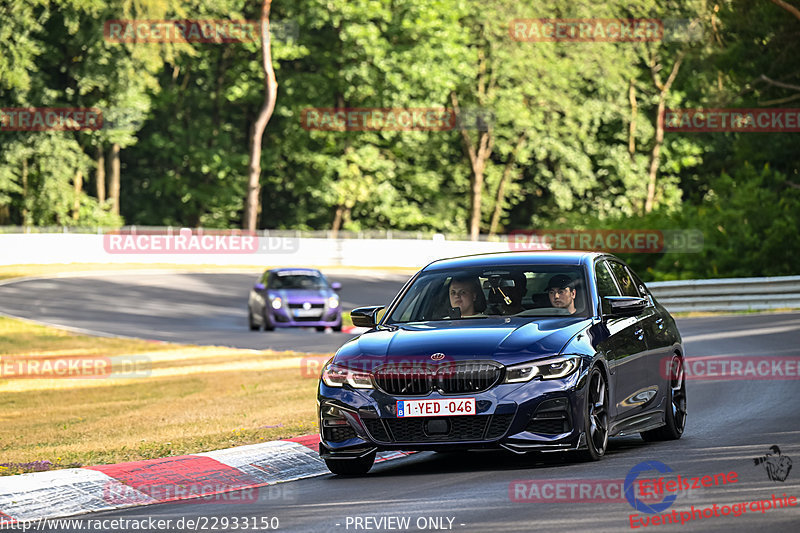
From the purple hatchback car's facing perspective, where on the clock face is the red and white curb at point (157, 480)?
The red and white curb is roughly at 12 o'clock from the purple hatchback car.

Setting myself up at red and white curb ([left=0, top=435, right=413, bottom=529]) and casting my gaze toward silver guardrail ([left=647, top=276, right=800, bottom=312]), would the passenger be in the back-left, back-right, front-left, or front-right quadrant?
front-right

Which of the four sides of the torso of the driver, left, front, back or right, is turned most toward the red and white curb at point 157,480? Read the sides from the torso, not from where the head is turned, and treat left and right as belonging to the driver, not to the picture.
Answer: front

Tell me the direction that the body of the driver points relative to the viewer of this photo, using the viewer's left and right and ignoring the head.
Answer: facing the viewer and to the left of the viewer

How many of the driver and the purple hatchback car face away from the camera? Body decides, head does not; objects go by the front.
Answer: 0

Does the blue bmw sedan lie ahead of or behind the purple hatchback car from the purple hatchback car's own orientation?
ahead

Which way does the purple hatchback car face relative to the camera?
toward the camera

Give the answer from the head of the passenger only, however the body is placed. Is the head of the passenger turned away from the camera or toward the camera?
toward the camera

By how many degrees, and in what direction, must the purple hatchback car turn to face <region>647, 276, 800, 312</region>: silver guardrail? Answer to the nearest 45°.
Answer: approximately 90° to its left
